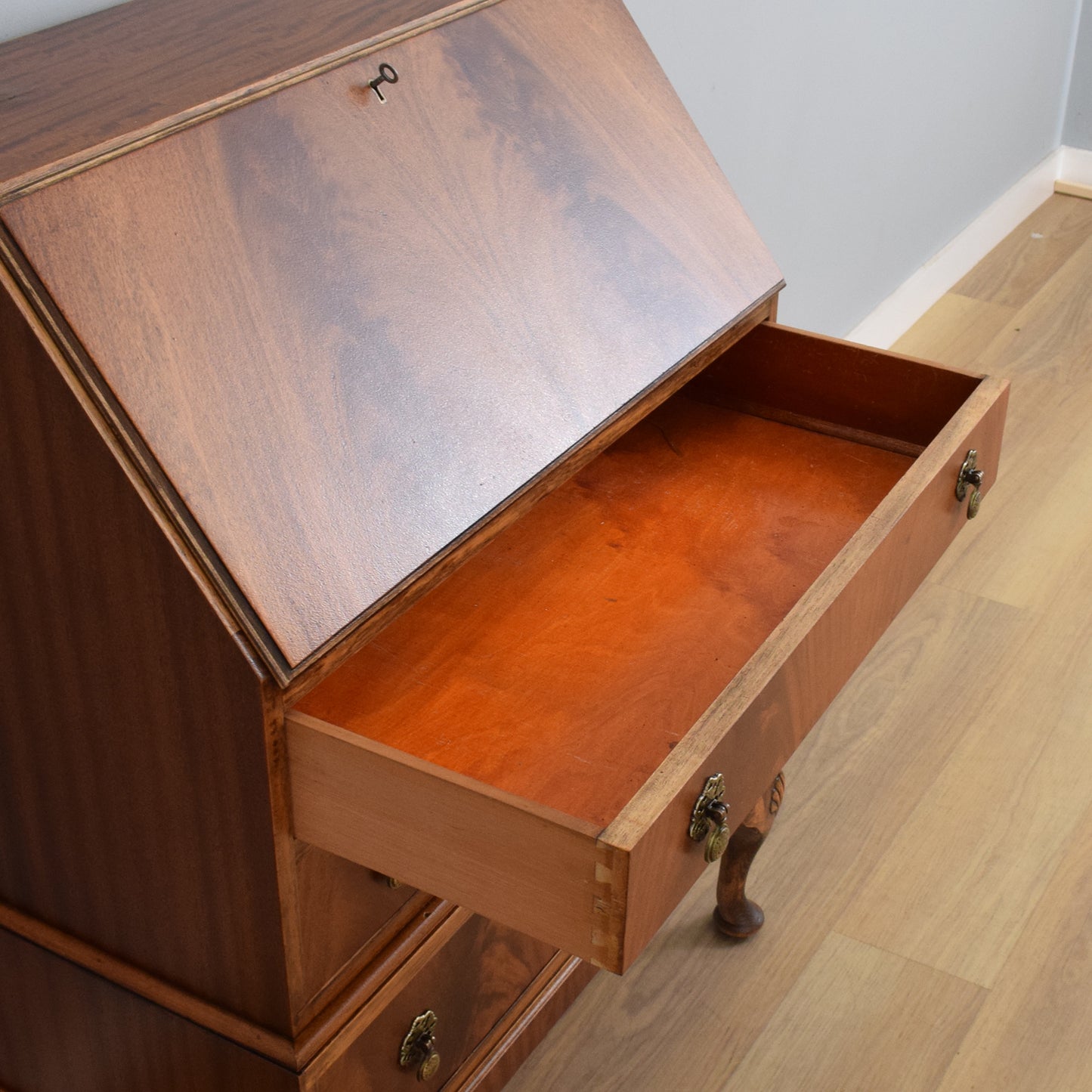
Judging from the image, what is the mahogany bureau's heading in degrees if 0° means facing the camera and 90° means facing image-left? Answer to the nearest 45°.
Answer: approximately 315°

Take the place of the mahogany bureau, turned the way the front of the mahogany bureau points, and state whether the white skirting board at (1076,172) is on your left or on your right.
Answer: on your left

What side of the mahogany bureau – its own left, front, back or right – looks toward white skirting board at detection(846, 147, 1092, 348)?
left
